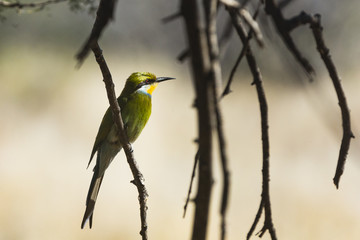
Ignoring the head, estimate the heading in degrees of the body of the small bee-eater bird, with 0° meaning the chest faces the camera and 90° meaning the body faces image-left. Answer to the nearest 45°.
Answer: approximately 270°
